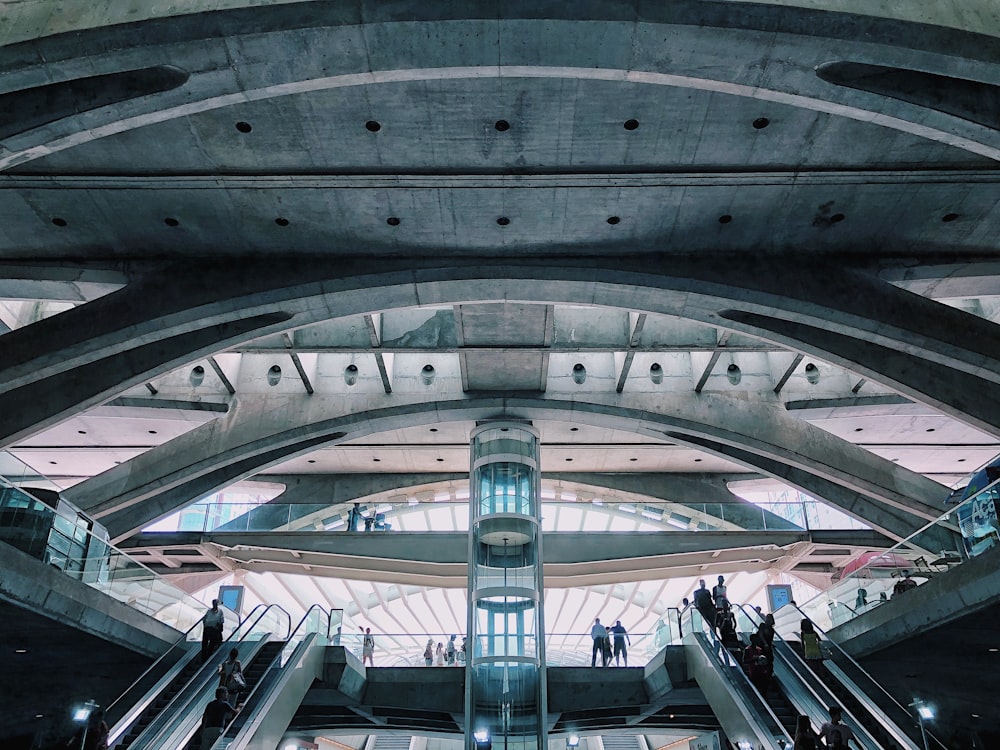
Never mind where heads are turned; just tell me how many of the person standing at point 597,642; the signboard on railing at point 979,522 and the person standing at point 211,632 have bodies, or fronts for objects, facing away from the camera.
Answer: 1

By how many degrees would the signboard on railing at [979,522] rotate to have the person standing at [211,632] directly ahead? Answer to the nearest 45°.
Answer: approximately 45° to its right

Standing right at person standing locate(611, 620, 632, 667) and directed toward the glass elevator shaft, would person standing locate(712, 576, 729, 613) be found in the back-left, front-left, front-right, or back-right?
back-left

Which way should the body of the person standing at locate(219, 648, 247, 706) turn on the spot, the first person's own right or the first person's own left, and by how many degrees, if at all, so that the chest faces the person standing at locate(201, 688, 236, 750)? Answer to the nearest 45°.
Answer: approximately 135° to the first person's own right

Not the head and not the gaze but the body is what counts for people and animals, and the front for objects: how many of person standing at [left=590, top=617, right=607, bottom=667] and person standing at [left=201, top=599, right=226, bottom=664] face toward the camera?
1

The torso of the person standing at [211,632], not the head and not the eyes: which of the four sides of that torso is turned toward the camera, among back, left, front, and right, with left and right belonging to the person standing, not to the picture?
front

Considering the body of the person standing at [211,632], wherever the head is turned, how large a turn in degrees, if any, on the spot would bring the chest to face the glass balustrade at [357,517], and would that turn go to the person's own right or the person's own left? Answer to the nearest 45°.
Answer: approximately 180°

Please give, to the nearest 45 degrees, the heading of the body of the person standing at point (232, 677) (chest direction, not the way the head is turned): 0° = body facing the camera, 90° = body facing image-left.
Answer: approximately 225°

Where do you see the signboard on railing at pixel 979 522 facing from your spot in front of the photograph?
facing the viewer and to the left of the viewer
